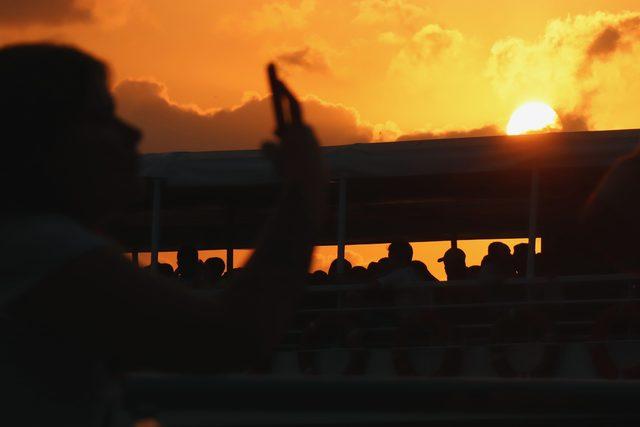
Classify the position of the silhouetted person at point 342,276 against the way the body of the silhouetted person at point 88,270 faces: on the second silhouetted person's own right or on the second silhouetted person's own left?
on the second silhouetted person's own left

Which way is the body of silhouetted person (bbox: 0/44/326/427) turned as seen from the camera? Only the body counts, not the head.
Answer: to the viewer's right

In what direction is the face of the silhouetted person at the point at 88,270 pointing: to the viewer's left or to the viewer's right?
to the viewer's right

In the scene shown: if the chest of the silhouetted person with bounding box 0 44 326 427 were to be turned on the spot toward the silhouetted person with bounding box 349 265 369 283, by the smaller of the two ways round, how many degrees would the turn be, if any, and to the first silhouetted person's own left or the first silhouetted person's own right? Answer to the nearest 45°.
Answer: approximately 90° to the first silhouetted person's own left

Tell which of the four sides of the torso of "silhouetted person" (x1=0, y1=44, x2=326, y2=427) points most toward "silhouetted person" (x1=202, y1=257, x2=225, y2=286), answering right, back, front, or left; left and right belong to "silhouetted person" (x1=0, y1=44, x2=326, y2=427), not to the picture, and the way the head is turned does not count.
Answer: left

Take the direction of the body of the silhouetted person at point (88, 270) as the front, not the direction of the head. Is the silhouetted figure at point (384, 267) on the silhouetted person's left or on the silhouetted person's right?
on the silhouetted person's left

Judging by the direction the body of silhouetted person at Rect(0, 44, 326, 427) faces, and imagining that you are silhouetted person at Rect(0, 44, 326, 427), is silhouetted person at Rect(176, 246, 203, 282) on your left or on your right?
on your left

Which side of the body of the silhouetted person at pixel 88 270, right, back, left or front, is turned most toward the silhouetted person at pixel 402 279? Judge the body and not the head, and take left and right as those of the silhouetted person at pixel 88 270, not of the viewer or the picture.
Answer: left
